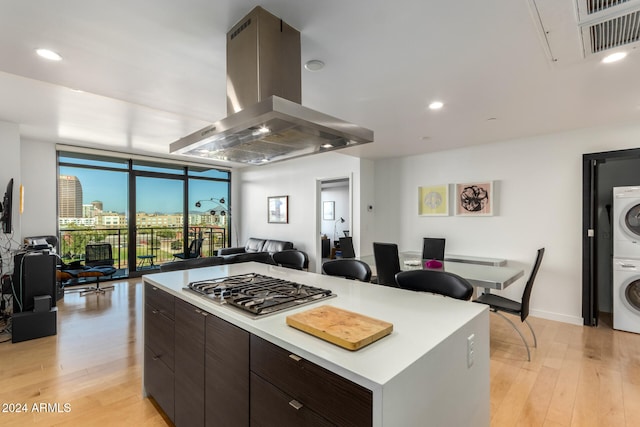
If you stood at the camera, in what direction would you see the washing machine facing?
facing the viewer

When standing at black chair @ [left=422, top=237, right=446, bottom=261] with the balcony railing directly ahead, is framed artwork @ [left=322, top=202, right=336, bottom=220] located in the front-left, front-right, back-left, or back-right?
front-right

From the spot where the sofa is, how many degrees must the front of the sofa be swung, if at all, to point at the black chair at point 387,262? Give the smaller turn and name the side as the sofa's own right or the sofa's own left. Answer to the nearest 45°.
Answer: approximately 45° to the sofa's own left

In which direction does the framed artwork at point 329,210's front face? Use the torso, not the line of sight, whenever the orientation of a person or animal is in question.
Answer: toward the camera

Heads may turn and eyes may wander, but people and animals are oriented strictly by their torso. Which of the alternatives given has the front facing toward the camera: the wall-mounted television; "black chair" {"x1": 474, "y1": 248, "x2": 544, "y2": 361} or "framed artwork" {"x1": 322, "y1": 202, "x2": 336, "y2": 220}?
the framed artwork

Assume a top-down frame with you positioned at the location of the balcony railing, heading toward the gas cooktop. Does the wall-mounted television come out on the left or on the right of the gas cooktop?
right

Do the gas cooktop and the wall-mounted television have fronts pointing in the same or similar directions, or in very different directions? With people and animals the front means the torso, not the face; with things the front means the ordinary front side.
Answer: very different directions

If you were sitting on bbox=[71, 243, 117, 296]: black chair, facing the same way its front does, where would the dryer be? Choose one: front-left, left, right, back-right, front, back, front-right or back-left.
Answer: left

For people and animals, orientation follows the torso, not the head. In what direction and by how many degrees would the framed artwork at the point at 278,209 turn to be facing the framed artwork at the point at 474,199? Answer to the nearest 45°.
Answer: approximately 90° to its left

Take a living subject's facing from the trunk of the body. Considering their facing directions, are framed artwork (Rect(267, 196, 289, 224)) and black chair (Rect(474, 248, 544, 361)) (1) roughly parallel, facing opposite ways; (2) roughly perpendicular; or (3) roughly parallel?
roughly perpendicular

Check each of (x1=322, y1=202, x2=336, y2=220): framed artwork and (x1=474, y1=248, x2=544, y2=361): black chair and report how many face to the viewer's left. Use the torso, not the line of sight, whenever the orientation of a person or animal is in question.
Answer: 1

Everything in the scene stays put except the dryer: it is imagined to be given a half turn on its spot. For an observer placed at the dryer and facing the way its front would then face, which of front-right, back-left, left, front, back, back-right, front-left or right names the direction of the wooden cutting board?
back

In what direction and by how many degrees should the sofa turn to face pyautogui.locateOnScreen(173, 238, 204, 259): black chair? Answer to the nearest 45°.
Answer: approximately 45° to its right

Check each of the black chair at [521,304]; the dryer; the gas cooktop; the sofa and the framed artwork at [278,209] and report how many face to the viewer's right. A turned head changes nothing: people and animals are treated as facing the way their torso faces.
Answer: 0

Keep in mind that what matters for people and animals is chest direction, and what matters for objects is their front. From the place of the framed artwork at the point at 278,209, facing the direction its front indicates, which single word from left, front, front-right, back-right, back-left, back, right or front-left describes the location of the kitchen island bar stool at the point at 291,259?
front-left

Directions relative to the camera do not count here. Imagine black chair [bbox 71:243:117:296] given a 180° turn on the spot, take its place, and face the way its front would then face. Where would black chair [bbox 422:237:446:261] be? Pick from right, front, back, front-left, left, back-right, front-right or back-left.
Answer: right
